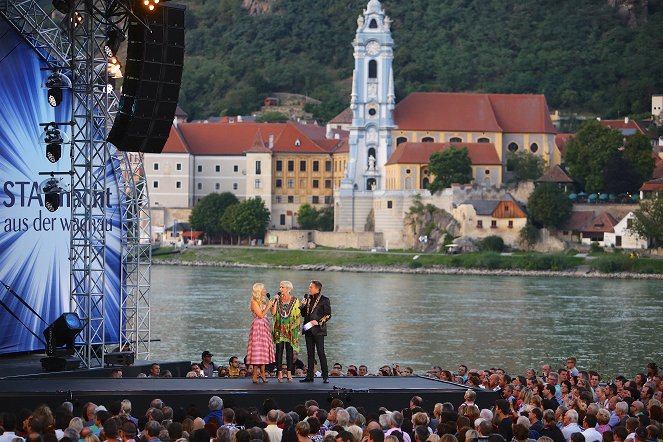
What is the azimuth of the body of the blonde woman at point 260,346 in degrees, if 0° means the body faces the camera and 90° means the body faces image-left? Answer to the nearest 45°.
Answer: approximately 270°

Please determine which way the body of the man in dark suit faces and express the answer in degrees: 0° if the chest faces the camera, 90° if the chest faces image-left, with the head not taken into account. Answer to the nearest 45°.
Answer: approximately 45°

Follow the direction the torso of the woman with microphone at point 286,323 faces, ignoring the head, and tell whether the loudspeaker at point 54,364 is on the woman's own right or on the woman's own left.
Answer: on the woman's own right

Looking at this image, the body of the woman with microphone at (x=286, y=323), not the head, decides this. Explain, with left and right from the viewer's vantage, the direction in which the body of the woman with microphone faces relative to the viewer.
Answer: facing the viewer

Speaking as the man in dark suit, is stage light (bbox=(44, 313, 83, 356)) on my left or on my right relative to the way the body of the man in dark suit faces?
on my right
